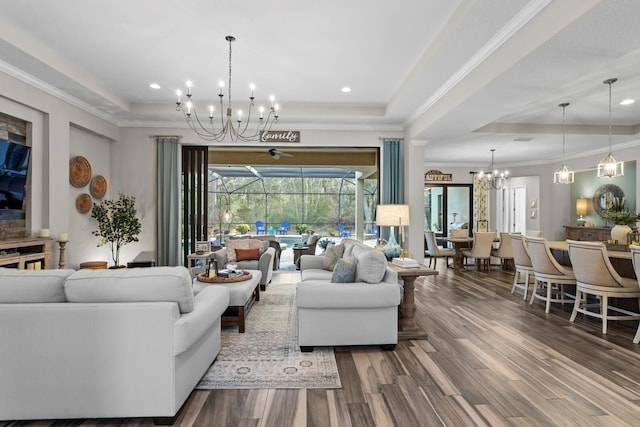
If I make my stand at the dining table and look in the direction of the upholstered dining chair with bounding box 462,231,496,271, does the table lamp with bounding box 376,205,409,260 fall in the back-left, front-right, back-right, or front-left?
front-right

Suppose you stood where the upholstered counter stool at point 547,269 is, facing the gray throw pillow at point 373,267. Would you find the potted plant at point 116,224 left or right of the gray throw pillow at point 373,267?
right

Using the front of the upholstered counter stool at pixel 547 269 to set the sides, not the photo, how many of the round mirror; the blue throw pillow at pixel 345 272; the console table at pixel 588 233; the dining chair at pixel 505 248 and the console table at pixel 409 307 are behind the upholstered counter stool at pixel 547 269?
2

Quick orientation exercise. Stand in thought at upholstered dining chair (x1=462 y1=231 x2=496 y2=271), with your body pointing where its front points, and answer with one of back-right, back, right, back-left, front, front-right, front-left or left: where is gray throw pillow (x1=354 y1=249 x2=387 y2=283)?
back-left

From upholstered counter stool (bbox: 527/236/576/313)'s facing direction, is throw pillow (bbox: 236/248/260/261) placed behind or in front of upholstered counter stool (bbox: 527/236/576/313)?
behind

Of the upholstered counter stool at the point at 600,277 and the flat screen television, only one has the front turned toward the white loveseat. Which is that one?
the flat screen television

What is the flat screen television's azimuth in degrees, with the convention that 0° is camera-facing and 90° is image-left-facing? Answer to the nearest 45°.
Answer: approximately 315°

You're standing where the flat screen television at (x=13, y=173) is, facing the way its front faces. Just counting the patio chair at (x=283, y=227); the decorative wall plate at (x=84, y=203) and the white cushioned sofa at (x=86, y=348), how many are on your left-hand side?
2

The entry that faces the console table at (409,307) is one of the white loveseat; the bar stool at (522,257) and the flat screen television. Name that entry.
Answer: the flat screen television

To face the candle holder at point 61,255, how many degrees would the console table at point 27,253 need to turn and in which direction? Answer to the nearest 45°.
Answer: approximately 90° to its left

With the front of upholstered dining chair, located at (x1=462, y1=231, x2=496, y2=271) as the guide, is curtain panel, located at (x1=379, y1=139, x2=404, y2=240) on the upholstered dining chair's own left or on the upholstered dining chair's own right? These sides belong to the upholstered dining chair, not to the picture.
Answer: on the upholstered dining chair's own left

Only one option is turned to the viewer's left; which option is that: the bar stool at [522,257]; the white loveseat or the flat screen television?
the white loveseat

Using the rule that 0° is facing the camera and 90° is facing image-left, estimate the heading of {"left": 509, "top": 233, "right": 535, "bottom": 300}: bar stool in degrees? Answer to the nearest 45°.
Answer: approximately 225°

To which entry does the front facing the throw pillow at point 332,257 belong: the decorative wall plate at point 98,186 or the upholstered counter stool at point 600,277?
the decorative wall plate

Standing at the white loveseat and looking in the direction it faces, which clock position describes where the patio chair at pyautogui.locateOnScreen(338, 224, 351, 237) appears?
The patio chair is roughly at 3 o'clock from the white loveseat.

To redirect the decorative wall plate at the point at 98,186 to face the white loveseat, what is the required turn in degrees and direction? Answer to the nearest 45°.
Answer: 0° — it already faces it

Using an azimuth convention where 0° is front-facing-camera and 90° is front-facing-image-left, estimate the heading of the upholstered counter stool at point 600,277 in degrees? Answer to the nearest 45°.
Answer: approximately 225°

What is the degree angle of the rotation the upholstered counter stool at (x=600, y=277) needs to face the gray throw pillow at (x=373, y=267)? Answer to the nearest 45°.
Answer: approximately 180°
